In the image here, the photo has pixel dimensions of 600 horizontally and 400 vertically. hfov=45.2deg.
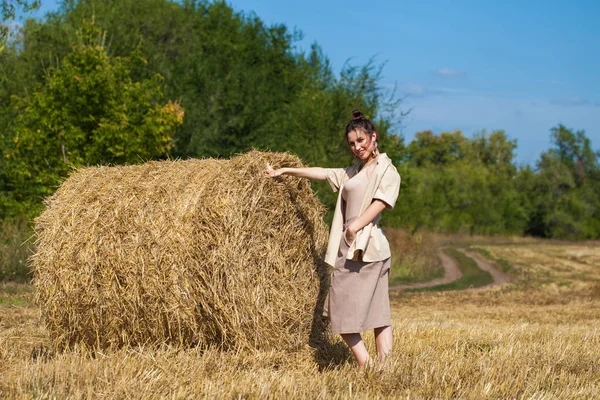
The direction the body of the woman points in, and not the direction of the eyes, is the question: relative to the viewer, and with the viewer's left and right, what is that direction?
facing the viewer and to the left of the viewer

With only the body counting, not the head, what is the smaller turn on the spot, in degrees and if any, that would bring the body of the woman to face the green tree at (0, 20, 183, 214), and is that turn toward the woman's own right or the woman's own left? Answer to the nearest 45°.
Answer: approximately 90° to the woman's own right

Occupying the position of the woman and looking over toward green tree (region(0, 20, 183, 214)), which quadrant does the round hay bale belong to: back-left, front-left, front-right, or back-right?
front-left

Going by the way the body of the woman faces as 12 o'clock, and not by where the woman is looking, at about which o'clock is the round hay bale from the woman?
The round hay bale is roughly at 2 o'clock from the woman.

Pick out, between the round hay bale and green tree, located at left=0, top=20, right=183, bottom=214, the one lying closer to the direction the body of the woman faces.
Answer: the round hay bale

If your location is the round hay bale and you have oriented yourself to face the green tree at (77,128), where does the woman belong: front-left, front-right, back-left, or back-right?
back-right
